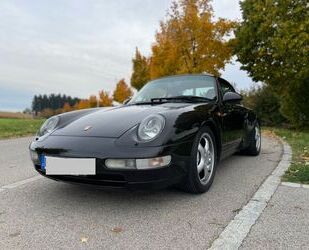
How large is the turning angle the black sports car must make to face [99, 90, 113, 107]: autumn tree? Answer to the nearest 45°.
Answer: approximately 135° to its right

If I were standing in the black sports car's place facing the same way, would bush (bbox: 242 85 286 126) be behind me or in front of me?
behind

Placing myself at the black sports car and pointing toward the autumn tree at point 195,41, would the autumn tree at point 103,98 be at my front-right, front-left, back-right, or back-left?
front-left

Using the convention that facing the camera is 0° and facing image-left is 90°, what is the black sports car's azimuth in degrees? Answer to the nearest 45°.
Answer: approximately 45°

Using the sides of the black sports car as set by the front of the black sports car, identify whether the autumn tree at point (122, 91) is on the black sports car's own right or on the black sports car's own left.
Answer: on the black sports car's own right

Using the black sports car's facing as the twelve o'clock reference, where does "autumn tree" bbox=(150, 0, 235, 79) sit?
The autumn tree is roughly at 5 o'clock from the black sports car.

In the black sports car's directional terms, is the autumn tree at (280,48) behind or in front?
behind

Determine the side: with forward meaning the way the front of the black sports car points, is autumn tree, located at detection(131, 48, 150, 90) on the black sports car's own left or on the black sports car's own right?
on the black sports car's own right
